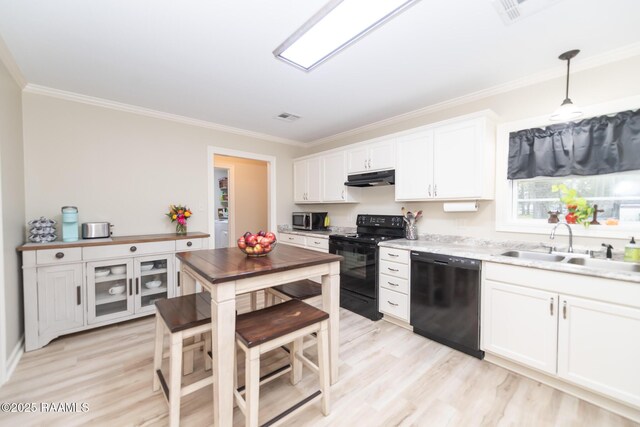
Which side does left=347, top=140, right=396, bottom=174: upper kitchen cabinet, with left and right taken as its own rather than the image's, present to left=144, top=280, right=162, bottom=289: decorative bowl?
front

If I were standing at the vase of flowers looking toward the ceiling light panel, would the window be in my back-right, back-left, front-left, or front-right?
front-left

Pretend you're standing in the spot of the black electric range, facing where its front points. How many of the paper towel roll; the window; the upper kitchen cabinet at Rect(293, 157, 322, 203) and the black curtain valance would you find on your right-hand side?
1

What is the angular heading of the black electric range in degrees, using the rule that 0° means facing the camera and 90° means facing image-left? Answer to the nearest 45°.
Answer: approximately 45°

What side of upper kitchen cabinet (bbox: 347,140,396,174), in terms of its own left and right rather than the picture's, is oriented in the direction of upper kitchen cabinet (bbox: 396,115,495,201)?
left

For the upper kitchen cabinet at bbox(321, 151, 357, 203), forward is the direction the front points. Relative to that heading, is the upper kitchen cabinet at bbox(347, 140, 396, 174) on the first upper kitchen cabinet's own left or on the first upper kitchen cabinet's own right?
on the first upper kitchen cabinet's own left

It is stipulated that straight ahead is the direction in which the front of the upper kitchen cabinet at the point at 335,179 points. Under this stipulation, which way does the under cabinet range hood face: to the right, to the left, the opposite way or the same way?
the same way

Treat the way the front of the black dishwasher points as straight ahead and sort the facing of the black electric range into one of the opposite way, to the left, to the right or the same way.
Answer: the same way

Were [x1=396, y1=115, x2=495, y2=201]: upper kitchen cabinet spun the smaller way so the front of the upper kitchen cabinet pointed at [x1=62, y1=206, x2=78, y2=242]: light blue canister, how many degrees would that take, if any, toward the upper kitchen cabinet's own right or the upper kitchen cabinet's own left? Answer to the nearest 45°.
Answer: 0° — it already faces it

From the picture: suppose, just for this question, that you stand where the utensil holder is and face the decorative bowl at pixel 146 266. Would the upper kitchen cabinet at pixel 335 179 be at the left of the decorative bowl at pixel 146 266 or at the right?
right

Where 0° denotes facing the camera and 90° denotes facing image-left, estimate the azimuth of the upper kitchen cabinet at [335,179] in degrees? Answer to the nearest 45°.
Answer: approximately 45°

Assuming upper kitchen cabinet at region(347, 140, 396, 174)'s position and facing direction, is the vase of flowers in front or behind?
in front

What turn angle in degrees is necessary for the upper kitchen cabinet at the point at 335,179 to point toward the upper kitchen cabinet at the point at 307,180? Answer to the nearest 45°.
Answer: approximately 90° to its right

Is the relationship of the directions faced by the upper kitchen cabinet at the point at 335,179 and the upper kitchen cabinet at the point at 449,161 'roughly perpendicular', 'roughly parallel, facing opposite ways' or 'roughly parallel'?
roughly parallel

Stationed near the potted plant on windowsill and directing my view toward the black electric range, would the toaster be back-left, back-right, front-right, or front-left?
front-left

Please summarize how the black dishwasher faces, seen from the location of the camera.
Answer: facing the viewer and to the left of the viewer

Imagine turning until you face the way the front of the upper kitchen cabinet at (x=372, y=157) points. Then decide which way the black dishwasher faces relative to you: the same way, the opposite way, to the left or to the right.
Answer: the same way
